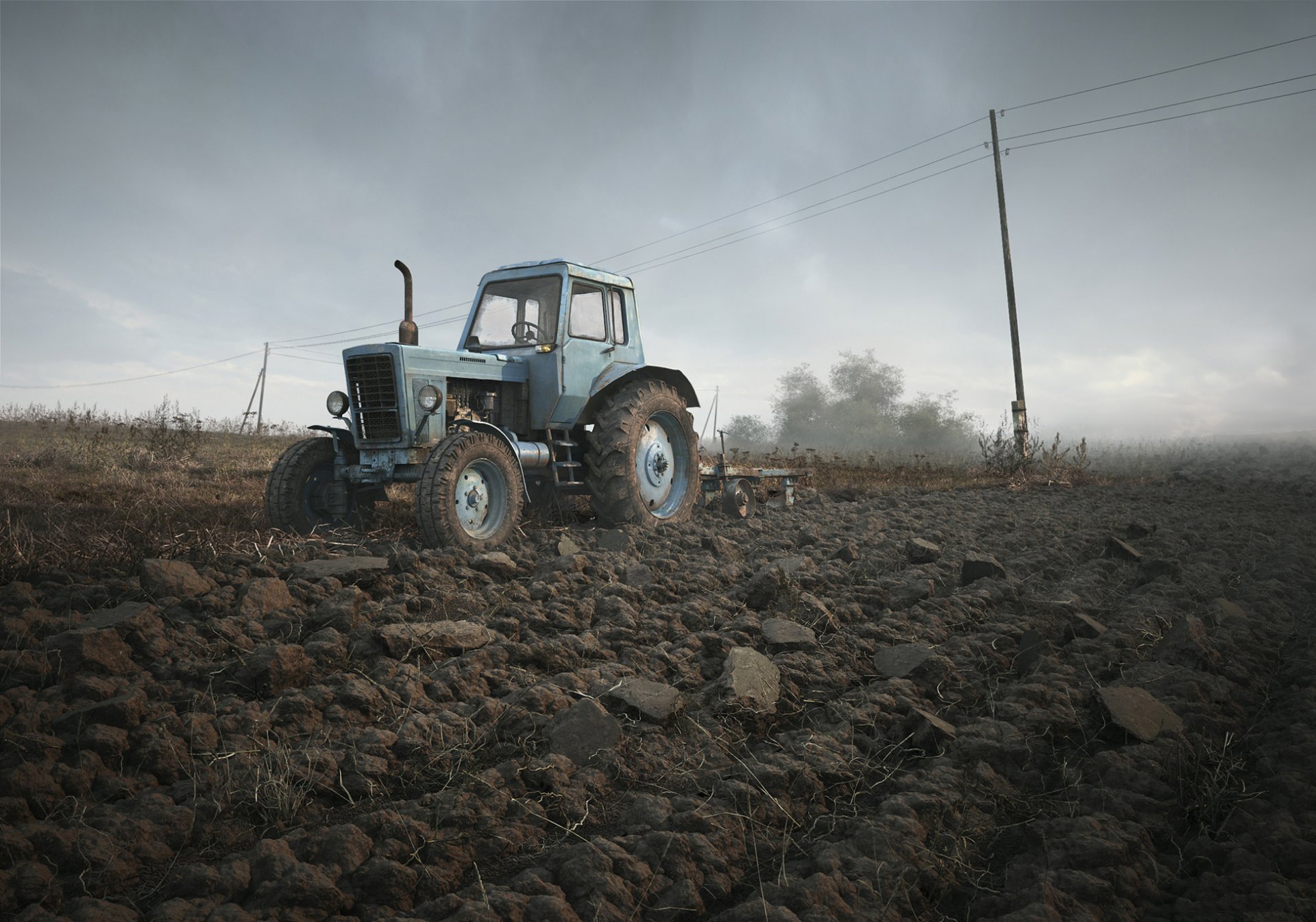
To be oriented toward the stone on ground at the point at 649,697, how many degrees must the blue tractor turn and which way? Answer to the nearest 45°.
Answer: approximately 45° to its left

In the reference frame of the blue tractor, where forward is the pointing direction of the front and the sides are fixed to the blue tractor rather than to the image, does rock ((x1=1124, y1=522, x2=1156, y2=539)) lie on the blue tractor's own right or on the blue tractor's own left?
on the blue tractor's own left

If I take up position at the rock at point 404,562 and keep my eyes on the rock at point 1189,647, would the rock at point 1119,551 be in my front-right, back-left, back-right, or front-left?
front-left

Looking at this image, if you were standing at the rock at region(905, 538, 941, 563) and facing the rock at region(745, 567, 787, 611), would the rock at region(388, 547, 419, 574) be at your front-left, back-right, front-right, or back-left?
front-right

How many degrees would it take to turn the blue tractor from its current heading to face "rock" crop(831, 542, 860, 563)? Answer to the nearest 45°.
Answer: approximately 90° to its left

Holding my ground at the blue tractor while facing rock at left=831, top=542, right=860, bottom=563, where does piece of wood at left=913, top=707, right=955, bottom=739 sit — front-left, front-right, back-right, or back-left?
front-right

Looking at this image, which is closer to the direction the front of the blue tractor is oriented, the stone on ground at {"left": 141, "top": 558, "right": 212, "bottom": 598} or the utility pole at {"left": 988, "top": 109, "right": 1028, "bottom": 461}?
the stone on ground

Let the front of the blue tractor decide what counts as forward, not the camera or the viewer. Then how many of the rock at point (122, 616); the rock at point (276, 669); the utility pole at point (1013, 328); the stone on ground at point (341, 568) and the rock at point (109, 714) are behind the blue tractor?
1

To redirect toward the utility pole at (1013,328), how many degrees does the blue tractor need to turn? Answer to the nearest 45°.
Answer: approximately 180°

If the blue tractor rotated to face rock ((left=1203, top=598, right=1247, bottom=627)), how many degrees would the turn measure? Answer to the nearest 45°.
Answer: approximately 90° to its left

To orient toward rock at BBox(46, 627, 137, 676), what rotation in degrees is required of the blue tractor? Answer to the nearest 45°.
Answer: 0° — it already faces it

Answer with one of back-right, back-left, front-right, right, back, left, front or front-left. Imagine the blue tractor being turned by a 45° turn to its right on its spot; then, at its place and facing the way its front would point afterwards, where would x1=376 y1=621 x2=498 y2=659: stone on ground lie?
left

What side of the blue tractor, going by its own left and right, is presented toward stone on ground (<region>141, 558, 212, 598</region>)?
front

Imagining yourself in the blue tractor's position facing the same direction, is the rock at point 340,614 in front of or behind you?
in front

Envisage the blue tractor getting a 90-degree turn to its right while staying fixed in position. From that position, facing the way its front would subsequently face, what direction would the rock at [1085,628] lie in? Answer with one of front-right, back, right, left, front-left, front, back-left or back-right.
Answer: back

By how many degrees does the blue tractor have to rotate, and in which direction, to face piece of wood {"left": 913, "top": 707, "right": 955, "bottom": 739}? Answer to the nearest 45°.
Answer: approximately 45° to its left

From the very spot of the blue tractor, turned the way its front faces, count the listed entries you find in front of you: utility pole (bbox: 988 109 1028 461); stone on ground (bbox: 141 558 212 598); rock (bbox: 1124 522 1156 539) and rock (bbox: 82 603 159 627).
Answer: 2

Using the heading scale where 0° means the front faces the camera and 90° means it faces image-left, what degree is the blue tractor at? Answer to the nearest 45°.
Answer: approximately 45°

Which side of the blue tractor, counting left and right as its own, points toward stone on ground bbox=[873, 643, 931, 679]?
left
